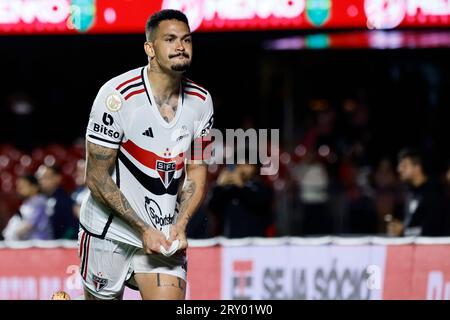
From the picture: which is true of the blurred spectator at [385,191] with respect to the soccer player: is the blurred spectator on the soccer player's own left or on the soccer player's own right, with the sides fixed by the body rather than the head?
on the soccer player's own left

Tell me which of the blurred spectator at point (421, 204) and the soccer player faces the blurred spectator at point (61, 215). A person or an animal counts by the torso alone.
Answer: the blurred spectator at point (421, 204)

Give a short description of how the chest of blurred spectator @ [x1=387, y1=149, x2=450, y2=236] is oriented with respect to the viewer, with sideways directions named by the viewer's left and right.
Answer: facing to the left of the viewer

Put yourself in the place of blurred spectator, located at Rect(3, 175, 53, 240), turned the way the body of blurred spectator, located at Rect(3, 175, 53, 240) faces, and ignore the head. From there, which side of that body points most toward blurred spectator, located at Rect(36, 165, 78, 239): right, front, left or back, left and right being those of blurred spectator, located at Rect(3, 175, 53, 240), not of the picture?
left

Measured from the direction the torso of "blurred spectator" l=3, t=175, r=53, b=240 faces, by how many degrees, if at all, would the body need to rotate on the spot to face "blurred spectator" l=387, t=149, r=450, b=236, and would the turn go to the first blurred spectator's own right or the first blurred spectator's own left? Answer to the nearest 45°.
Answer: approximately 90° to the first blurred spectator's own left

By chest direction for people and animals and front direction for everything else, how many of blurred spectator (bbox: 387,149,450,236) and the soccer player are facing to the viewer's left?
1

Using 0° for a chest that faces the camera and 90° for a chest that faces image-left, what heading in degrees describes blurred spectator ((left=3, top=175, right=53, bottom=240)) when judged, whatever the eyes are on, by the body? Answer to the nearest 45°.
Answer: approximately 45°

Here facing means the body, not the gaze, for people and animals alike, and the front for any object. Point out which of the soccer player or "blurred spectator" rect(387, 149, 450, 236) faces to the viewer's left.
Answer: the blurred spectator

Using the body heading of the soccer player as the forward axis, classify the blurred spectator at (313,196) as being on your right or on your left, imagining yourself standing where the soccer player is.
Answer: on your left
